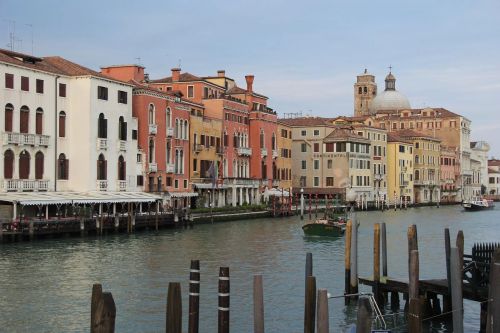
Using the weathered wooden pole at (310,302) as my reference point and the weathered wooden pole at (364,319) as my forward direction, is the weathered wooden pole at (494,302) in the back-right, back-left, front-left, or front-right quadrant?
front-left

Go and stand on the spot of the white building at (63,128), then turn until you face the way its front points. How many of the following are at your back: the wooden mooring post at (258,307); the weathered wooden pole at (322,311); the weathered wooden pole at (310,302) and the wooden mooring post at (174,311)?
0

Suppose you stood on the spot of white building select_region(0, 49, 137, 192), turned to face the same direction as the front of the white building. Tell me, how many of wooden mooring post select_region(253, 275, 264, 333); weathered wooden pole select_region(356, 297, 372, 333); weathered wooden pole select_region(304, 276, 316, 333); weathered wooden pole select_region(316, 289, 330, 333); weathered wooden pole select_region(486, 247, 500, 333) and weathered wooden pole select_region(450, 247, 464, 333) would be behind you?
0

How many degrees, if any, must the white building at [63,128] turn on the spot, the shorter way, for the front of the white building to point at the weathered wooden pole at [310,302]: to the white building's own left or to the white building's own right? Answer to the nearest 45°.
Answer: approximately 45° to the white building's own right

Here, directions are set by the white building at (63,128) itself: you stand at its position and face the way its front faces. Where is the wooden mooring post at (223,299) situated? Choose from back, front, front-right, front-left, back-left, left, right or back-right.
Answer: front-right

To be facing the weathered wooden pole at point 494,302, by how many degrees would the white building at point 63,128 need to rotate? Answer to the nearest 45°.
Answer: approximately 45° to its right

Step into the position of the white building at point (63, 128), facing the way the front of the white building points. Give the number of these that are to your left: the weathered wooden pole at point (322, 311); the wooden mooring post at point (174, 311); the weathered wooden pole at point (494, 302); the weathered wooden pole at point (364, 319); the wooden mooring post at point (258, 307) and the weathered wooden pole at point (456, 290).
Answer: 0

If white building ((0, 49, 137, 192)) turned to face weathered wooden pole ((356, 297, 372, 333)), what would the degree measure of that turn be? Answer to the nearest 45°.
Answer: approximately 45° to its right

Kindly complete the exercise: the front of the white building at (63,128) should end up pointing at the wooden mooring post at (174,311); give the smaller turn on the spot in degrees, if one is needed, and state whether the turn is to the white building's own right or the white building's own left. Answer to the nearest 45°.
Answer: approximately 45° to the white building's own right

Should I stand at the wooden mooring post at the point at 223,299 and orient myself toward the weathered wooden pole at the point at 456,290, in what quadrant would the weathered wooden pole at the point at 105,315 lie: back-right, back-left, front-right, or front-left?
back-right

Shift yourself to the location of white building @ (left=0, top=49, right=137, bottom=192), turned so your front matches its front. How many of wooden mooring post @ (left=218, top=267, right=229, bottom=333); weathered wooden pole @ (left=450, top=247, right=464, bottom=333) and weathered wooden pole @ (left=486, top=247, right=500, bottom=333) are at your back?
0

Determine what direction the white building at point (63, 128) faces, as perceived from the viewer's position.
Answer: facing the viewer and to the right of the viewer

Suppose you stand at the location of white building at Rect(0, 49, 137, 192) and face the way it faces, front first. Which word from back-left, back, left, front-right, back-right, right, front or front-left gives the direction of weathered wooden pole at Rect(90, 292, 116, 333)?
front-right

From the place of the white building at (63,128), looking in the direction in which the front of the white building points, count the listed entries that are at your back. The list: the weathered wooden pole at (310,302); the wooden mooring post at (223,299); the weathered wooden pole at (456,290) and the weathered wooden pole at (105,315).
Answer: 0

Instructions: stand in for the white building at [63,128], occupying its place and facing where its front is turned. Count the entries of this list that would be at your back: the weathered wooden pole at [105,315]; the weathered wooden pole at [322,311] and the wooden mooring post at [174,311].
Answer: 0

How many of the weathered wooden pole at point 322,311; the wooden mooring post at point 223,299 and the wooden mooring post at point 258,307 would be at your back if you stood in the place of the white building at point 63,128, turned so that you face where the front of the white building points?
0

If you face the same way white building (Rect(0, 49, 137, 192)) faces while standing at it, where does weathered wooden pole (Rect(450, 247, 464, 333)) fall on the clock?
The weathered wooden pole is roughly at 1 o'clock from the white building.

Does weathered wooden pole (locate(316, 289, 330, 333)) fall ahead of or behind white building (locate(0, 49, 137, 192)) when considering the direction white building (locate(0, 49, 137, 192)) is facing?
ahead

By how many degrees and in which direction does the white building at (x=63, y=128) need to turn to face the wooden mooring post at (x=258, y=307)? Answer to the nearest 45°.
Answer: approximately 45° to its right

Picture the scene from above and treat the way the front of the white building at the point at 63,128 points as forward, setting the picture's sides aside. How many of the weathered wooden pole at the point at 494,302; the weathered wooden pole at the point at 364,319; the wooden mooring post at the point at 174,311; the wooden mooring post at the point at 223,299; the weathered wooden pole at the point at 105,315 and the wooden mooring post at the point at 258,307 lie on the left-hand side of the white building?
0
